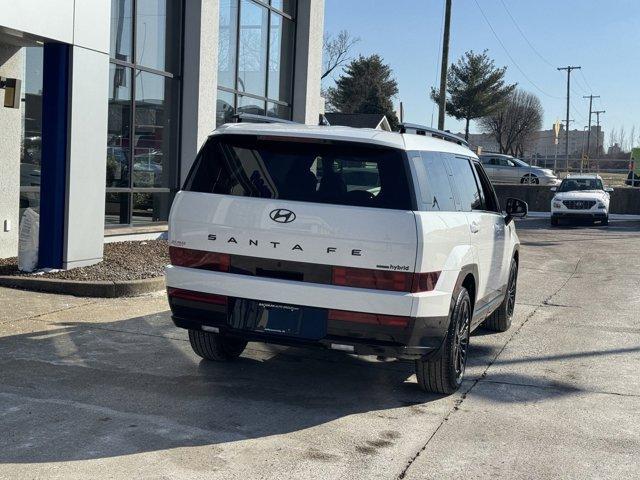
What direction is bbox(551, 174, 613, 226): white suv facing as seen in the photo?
toward the camera

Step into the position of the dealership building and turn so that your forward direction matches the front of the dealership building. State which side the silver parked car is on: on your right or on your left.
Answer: on your left

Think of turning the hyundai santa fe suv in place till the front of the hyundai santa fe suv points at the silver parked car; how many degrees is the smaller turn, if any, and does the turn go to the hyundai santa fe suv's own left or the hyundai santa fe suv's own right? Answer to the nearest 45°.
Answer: approximately 45° to the hyundai santa fe suv's own left

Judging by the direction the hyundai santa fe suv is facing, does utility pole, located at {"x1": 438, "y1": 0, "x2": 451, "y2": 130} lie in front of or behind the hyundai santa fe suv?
in front

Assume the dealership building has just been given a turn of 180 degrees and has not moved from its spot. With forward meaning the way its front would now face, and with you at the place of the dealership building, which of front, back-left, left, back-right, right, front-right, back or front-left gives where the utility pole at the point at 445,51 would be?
right

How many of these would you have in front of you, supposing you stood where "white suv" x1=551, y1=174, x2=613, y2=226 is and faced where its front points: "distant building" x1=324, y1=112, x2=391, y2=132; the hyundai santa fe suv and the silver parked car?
1

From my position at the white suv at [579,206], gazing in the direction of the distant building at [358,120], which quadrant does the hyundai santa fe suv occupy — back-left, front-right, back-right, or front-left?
back-left

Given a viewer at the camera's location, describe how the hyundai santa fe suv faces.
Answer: facing away from the viewer and to the right of the viewer

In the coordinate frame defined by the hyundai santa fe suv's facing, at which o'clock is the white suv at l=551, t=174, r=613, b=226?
The white suv is roughly at 11 o'clock from the hyundai santa fe suv.

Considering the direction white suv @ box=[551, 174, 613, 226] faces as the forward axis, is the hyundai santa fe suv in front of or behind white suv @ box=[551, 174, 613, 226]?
in front

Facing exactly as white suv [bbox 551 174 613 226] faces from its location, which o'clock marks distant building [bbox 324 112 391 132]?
The distant building is roughly at 5 o'clock from the white suv.

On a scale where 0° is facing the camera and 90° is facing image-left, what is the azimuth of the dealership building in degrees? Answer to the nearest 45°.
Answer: approximately 315°

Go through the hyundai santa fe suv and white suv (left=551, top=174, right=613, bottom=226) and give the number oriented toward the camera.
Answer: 1

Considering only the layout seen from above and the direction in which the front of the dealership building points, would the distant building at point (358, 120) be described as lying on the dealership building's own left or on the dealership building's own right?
on the dealership building's own left

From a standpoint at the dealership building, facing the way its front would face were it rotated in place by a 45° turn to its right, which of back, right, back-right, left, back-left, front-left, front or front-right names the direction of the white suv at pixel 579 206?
back-left

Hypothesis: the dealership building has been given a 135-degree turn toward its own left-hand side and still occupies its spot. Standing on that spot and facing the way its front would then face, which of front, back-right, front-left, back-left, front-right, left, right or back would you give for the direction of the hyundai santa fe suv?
back
